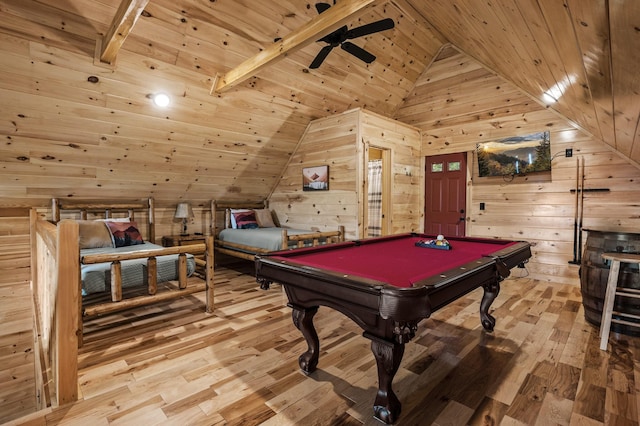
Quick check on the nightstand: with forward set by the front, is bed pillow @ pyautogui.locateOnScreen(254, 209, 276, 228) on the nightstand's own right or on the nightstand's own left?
on the nightstand's own left

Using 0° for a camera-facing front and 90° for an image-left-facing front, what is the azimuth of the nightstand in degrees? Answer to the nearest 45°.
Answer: approximately 315°

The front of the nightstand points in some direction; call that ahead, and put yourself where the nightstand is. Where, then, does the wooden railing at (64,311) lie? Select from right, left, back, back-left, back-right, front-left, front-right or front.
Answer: front-right

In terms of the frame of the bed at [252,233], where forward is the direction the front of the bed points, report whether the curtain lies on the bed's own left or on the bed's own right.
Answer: on the bed's own left

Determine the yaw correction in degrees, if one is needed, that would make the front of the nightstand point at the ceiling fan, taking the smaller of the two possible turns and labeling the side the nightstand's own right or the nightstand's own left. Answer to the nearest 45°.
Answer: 0° — it already faces it

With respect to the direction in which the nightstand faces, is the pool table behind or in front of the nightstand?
in front

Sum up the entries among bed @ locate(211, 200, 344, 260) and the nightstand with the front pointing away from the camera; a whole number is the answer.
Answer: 0

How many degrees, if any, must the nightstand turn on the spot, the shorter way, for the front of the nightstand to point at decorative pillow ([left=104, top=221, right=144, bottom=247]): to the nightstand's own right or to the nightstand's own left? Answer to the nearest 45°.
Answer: approximately 90° to the nightstand's own right

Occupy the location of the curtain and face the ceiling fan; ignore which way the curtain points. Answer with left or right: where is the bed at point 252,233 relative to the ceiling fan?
right

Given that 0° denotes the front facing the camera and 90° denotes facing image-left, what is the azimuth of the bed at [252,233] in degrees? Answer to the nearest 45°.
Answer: approximately 315°

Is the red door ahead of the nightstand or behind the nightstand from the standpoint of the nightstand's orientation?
ahead
